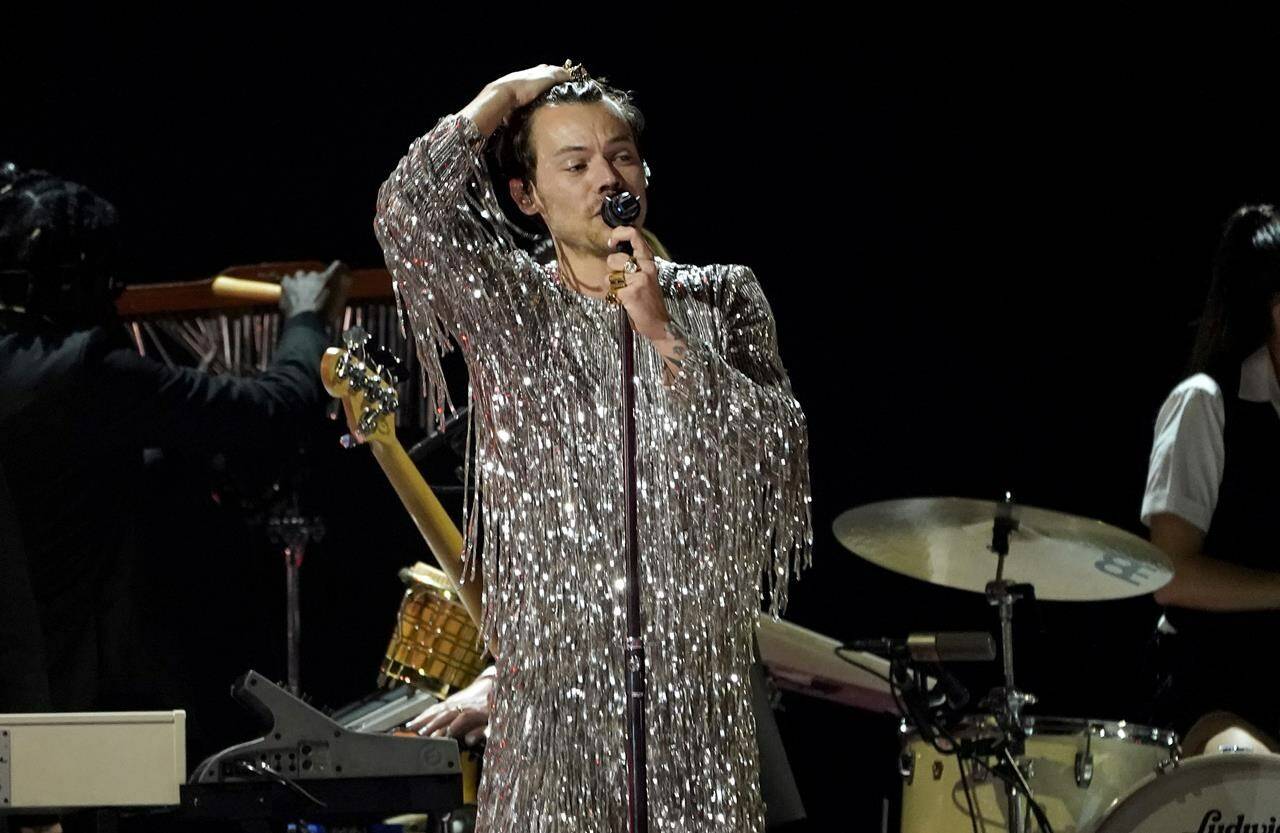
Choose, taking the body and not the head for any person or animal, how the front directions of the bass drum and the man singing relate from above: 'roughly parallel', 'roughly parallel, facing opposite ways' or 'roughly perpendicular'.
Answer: roughly parallel

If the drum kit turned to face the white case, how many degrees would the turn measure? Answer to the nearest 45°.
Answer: approximately 45° to its right

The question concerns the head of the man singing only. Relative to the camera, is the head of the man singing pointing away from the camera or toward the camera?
toward the camera

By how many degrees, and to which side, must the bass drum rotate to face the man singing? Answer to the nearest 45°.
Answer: approximately 45° to its right

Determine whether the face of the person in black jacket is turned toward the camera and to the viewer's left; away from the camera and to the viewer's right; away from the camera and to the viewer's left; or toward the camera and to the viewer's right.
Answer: away from the camera and to the viewer's right

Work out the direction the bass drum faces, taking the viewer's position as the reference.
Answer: facing the viewer

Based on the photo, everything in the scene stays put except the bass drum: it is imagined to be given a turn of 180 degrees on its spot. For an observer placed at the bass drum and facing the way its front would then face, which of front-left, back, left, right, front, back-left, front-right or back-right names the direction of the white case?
back-left

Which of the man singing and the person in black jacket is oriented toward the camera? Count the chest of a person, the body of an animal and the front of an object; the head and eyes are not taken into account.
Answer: the man singing

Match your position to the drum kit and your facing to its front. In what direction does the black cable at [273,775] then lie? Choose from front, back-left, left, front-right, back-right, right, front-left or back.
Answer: front-right

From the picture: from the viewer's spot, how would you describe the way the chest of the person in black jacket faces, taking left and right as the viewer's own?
facing away from the viewer

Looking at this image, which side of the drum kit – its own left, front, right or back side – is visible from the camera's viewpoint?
front

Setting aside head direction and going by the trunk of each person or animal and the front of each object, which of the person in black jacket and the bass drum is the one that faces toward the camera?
the bass drum
